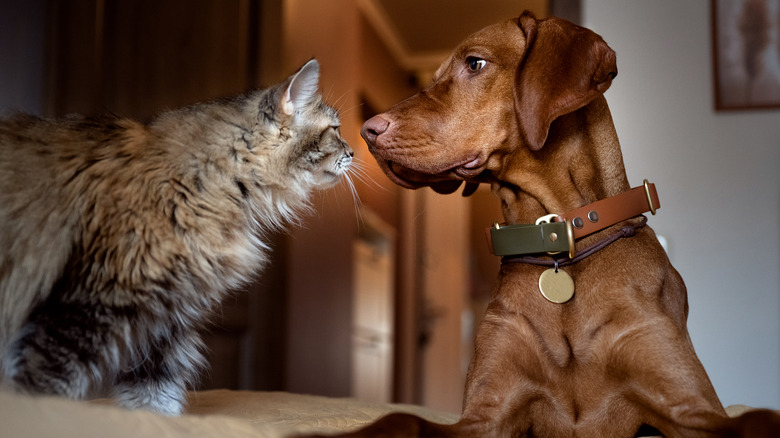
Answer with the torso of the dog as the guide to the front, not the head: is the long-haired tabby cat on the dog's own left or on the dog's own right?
on the dog's own right

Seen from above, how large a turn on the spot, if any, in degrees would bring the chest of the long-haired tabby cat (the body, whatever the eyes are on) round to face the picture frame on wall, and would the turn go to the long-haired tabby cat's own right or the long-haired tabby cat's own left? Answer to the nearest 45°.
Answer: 0° — it already faces it

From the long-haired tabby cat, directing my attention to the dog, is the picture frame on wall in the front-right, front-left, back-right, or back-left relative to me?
front-left

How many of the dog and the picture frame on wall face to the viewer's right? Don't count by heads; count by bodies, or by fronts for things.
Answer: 0

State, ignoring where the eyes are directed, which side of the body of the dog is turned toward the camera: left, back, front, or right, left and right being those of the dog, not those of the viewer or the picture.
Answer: front

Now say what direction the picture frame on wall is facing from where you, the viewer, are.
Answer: facing the viewer

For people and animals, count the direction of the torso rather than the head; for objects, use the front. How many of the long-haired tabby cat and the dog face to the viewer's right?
1

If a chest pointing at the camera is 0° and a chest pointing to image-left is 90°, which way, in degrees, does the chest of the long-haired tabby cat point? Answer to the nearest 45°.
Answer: approximately 270°

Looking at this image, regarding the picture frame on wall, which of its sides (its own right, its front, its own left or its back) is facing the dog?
front

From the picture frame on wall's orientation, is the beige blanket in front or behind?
in front

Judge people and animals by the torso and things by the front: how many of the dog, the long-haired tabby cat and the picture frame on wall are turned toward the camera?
2

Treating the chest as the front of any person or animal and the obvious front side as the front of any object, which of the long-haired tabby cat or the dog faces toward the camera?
the dog

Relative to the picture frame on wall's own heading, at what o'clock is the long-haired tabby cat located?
The long-haired tabby cat is roughly at 1 o'clock from the picture frame on wall.

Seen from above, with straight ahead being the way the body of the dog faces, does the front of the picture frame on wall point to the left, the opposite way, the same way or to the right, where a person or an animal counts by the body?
the same way
